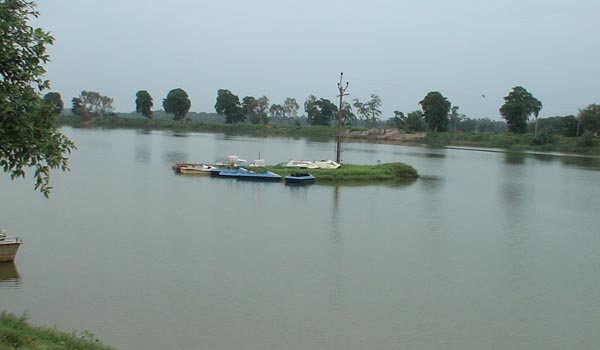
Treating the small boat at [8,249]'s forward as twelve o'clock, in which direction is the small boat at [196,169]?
the small boat at [196,169] is roughly at 10 o'clock from the small boat at [8,249].

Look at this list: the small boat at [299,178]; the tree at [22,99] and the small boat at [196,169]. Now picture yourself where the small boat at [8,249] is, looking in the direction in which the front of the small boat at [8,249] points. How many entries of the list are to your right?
1

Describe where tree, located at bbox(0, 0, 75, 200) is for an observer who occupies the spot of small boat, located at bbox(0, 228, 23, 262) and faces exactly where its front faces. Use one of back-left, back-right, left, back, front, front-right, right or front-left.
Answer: right

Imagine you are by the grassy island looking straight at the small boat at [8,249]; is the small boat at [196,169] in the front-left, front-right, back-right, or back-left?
front-right

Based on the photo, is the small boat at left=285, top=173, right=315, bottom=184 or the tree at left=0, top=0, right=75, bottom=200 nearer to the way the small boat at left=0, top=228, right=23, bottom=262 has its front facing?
the small boat

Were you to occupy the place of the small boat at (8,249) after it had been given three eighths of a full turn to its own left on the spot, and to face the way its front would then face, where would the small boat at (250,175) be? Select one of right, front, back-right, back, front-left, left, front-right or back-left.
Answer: right

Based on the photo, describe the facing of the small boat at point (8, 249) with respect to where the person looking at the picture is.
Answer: facing to the right of the viewer

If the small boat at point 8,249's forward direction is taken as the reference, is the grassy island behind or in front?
in front

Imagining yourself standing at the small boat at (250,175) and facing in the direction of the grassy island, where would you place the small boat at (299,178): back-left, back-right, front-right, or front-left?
front-right

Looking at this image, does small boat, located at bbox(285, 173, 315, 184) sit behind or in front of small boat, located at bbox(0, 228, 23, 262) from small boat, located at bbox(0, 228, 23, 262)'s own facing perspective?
in front
